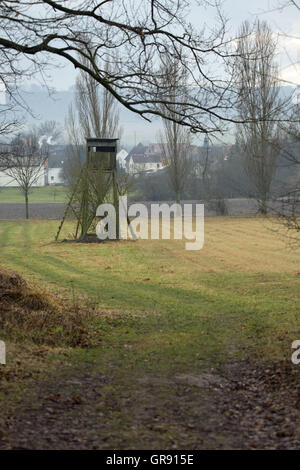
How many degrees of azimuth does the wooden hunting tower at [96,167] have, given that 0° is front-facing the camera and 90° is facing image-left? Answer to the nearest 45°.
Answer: approximately 0°

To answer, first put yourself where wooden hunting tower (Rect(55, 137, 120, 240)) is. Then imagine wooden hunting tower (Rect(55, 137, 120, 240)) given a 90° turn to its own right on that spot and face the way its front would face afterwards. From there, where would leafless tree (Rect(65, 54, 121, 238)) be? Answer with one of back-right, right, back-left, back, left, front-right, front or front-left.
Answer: right
